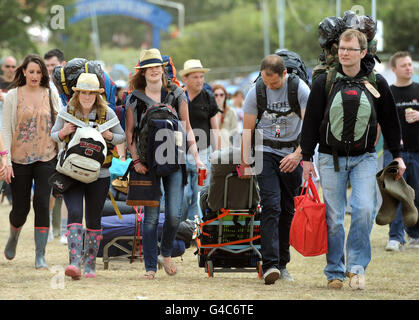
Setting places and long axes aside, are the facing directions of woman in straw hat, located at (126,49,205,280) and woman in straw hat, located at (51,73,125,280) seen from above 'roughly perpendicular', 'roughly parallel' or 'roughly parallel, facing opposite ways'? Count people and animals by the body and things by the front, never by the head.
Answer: roughly parallel

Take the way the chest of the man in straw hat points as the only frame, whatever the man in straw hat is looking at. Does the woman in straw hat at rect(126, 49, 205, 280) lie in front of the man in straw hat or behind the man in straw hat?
in front

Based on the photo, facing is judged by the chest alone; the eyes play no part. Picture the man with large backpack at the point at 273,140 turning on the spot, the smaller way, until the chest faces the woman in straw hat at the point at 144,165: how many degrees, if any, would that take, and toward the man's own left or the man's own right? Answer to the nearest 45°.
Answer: approximately 90° to the man's own right

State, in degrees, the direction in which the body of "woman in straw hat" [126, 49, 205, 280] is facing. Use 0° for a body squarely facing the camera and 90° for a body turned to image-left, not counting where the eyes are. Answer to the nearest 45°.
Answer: approximately 0°

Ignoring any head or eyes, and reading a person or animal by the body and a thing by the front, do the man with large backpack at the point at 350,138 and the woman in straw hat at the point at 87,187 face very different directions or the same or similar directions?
same or similar directions

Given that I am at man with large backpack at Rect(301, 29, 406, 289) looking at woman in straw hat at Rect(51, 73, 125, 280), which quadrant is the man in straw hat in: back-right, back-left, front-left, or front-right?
front-right

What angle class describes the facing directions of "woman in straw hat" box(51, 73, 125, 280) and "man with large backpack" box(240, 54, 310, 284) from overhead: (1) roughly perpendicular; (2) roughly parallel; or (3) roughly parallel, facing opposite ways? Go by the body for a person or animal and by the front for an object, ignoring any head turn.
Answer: roughly parallel

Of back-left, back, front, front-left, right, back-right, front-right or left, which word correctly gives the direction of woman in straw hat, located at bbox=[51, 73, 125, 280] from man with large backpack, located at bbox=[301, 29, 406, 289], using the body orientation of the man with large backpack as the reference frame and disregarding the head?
right

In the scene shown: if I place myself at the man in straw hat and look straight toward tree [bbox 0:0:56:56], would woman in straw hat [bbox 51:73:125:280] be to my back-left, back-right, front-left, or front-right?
back-left

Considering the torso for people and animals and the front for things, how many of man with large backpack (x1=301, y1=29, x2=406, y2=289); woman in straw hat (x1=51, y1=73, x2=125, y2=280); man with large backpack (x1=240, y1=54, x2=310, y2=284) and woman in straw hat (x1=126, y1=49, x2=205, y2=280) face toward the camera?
4

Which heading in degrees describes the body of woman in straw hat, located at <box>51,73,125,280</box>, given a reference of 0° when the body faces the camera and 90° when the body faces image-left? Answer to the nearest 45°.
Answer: approximately 0°

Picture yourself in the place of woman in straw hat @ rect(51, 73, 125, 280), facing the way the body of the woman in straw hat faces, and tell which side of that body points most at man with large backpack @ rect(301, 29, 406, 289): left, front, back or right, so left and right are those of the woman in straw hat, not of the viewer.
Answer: left

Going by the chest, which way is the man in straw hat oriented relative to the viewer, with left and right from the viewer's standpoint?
facing the viewer and to the left of the viewer
